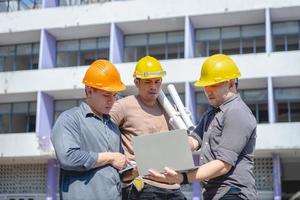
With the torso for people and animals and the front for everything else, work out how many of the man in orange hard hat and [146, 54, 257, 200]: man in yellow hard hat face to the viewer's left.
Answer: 1

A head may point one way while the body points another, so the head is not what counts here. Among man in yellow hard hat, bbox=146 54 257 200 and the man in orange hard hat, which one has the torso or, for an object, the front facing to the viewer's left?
the man in yellow hard hat

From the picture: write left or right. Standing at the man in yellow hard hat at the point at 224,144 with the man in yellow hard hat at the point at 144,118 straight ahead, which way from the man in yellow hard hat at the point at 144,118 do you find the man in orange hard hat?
left

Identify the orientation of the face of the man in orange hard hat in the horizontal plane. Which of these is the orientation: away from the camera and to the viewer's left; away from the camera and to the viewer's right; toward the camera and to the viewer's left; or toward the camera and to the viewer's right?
toward the camera and to the viewer's right

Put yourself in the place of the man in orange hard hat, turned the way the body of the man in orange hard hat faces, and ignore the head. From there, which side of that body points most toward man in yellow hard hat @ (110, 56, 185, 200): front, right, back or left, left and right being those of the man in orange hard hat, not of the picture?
left

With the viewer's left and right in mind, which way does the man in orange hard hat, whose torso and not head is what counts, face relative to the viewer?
facing the viewer and to the right of the viewer

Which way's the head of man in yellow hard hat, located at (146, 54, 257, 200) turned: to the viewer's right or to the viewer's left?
to the viewer's left

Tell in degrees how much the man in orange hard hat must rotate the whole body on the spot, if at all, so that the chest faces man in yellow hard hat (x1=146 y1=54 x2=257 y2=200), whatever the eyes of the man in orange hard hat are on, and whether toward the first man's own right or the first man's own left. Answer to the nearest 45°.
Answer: approximately 45° to the first man's own left

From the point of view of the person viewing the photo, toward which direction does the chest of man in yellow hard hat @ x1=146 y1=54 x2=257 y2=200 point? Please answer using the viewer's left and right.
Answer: facing to the left of the viewer

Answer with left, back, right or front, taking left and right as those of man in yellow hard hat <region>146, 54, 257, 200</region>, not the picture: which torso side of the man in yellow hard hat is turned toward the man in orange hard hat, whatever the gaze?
front

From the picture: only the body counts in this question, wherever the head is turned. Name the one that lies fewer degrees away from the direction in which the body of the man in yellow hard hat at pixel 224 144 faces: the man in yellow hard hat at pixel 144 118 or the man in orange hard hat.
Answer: the man in orange hard hat
